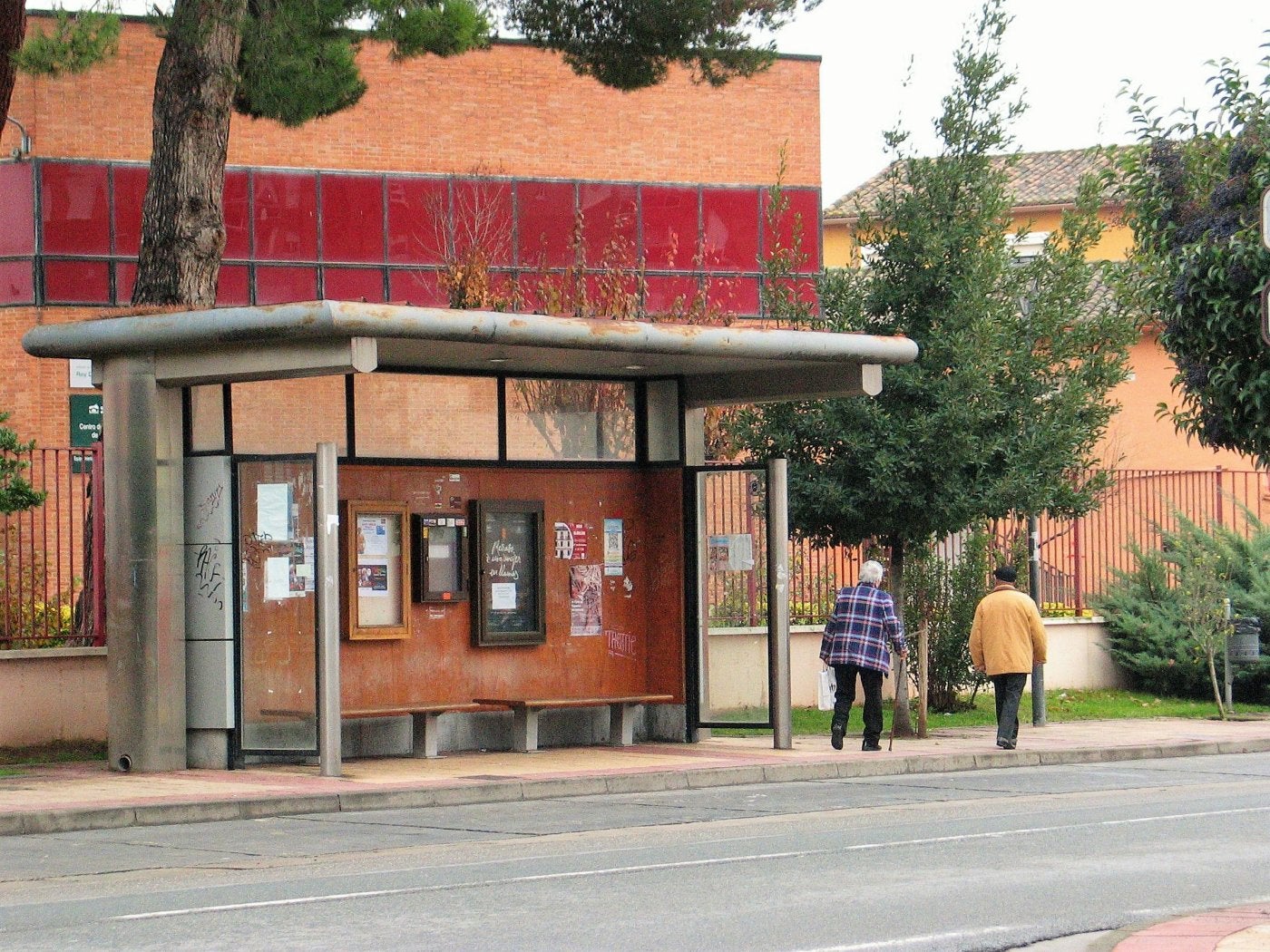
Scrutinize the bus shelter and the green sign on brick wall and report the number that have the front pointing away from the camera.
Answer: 0

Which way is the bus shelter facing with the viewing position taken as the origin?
facing the viewer and to the right of the viewer

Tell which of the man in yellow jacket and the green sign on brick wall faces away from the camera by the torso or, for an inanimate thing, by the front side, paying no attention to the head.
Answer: the man in yellow jacket

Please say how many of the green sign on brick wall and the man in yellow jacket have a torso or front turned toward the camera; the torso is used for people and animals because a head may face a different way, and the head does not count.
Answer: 1

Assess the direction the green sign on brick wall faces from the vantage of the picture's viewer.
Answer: facing the viewer

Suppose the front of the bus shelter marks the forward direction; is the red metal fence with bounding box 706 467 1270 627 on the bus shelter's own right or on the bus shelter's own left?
on the bus shelter's own left

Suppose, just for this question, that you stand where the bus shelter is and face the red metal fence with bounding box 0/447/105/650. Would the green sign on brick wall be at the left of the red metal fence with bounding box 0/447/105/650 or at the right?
right

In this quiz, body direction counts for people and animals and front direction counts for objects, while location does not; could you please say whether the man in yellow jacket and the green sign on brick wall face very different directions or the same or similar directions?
very different directions

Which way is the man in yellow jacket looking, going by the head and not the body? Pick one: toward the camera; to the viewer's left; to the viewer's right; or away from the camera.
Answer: away from the camera

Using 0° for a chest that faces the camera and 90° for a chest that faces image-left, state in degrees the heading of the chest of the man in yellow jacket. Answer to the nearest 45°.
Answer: approximately 180°

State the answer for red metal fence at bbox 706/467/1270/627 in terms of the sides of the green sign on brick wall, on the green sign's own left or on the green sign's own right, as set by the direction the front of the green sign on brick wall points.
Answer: on the green sign's own left
